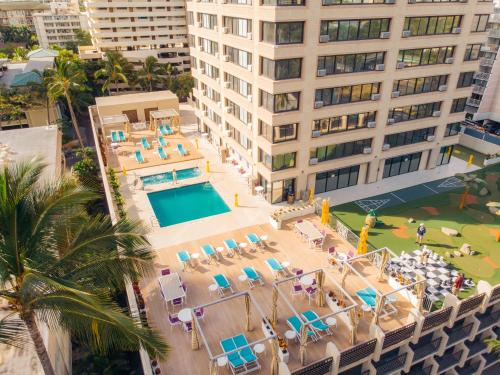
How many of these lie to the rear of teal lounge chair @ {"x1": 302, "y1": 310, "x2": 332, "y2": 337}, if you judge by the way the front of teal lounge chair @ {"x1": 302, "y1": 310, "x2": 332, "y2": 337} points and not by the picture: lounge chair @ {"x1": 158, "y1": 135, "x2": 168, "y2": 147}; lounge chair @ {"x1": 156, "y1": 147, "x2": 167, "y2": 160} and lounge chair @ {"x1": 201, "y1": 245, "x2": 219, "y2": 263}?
3

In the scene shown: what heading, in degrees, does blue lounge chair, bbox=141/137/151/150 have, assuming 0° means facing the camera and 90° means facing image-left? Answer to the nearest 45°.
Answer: approximately 315°

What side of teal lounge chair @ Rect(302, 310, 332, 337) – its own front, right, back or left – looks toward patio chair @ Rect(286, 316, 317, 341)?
right

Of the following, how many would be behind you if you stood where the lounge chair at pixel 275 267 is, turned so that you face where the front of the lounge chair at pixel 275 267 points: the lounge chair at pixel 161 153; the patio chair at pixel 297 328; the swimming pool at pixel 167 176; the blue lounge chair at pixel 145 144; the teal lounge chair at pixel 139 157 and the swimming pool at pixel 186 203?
5

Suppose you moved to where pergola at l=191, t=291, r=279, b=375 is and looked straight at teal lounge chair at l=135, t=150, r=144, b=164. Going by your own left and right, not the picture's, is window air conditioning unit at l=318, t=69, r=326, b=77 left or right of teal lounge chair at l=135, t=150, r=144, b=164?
right

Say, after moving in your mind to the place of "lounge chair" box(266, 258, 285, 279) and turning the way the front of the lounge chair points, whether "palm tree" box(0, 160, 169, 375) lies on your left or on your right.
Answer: on your right

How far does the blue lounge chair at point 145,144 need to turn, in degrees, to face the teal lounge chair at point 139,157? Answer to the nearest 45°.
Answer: approximately 45° to its right

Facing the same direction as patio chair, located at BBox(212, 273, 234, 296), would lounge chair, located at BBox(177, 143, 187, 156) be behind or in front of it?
behind

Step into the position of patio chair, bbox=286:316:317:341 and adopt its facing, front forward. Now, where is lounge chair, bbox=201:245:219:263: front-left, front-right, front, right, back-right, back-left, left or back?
back
